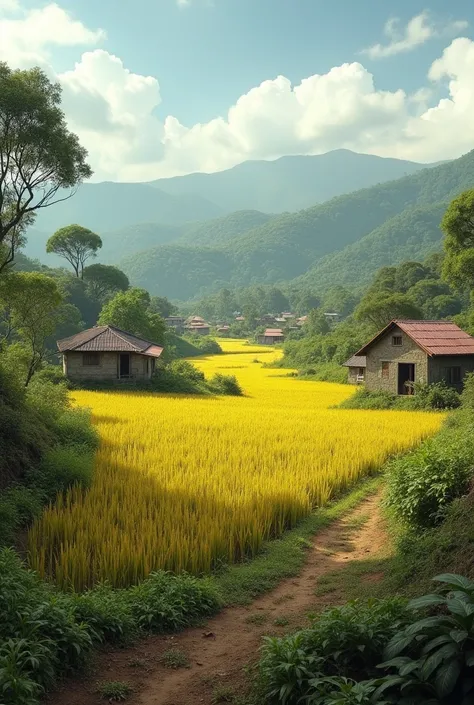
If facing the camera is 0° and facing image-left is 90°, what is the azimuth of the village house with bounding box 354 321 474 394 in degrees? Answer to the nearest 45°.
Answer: approximately 45°

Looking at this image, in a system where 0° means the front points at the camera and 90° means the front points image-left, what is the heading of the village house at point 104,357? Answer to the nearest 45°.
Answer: approximately 0°

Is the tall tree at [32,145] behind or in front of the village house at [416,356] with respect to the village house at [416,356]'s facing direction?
in front

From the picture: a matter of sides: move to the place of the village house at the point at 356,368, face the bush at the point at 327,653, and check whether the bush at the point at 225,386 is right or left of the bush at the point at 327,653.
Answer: right

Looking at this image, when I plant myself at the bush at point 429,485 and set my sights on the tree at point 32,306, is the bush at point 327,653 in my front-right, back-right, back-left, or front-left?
back-left

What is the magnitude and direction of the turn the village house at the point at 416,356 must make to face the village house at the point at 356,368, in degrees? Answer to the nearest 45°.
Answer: approximately 135° to its right

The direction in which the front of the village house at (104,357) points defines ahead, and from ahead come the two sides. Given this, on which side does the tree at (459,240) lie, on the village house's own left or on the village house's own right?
on the village house's own left

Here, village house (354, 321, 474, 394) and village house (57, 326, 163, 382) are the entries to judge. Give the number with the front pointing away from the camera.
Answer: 0
